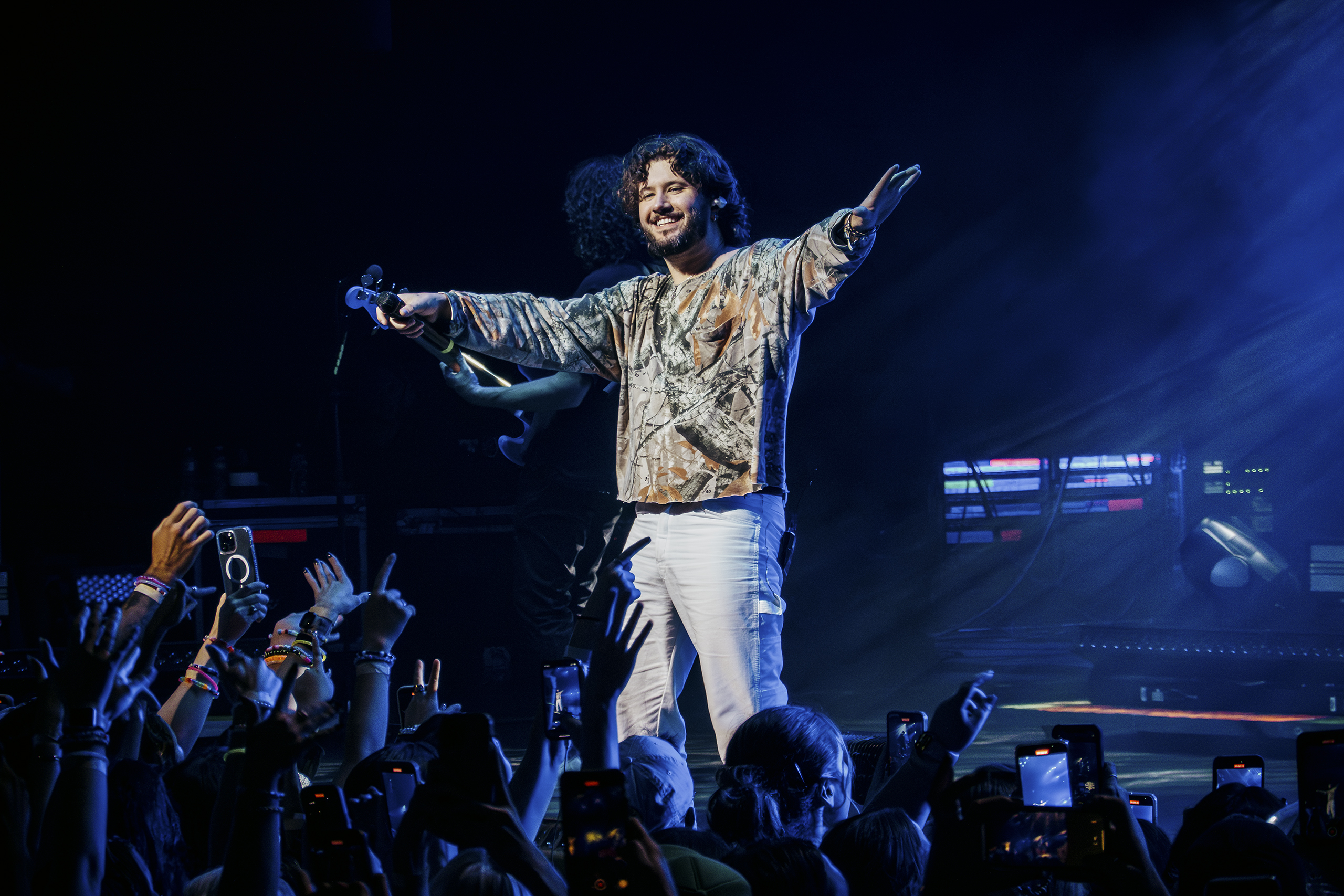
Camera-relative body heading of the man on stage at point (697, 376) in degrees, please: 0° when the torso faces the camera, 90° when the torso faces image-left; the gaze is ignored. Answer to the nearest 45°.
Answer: approximately 45°

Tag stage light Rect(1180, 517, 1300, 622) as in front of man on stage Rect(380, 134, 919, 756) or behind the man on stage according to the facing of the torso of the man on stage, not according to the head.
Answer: behind

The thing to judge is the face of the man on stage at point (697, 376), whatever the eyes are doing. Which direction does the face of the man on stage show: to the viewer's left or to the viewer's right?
to the viewer's left
